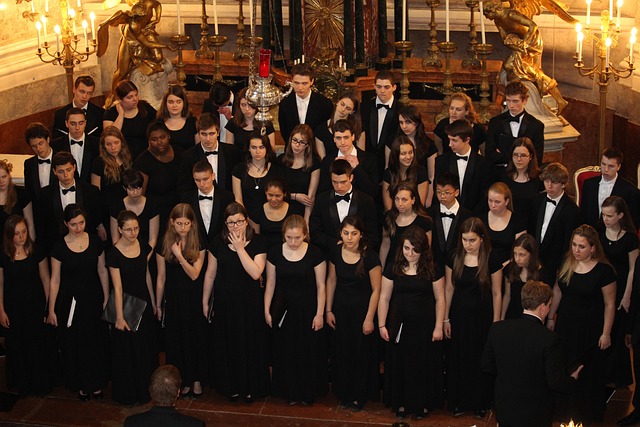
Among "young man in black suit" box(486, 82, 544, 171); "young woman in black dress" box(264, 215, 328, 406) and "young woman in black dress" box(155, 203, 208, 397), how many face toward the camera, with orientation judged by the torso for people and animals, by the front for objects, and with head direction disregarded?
3

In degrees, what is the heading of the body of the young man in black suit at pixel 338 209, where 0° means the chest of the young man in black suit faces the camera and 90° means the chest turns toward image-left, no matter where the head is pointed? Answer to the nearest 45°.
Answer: approximately 0°

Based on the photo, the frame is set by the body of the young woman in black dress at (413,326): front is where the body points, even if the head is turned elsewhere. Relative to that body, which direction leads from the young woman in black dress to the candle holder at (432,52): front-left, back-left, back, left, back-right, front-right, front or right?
back

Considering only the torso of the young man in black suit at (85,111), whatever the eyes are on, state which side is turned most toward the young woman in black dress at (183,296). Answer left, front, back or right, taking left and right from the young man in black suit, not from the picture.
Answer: front

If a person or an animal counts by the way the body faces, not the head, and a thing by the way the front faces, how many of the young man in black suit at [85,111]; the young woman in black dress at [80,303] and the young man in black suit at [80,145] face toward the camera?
3

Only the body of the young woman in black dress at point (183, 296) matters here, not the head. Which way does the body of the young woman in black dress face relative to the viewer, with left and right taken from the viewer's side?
facing the viewer

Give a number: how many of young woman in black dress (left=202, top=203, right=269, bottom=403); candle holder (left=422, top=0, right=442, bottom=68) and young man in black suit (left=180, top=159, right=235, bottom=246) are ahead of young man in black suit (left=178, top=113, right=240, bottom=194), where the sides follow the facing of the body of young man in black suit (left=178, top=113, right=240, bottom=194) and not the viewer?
2

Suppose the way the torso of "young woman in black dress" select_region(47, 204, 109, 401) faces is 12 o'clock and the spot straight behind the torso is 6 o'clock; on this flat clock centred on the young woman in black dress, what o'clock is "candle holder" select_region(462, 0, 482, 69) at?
The candle holder is roughly at 8 o'clock from the young woman in black dress.

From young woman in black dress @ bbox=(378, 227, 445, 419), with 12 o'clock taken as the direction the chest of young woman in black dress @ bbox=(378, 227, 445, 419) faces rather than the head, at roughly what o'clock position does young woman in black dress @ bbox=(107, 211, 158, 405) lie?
young woman in black dress @ bbox=(107, 211, 158, 405) is roughly at 3 o'clock from young woman in black dress @ bbox=(378, 227, 445, 419).

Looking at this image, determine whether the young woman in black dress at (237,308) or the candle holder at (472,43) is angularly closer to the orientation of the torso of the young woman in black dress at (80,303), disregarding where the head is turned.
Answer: the young woman in black dress

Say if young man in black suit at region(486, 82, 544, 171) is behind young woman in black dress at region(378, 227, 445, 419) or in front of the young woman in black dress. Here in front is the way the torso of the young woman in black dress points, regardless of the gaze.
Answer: behind

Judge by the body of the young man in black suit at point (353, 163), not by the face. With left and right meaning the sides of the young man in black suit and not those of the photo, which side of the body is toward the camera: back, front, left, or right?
front

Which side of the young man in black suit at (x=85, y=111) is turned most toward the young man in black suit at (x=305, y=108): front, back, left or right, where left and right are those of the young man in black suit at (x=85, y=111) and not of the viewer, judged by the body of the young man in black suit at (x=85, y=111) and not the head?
left
